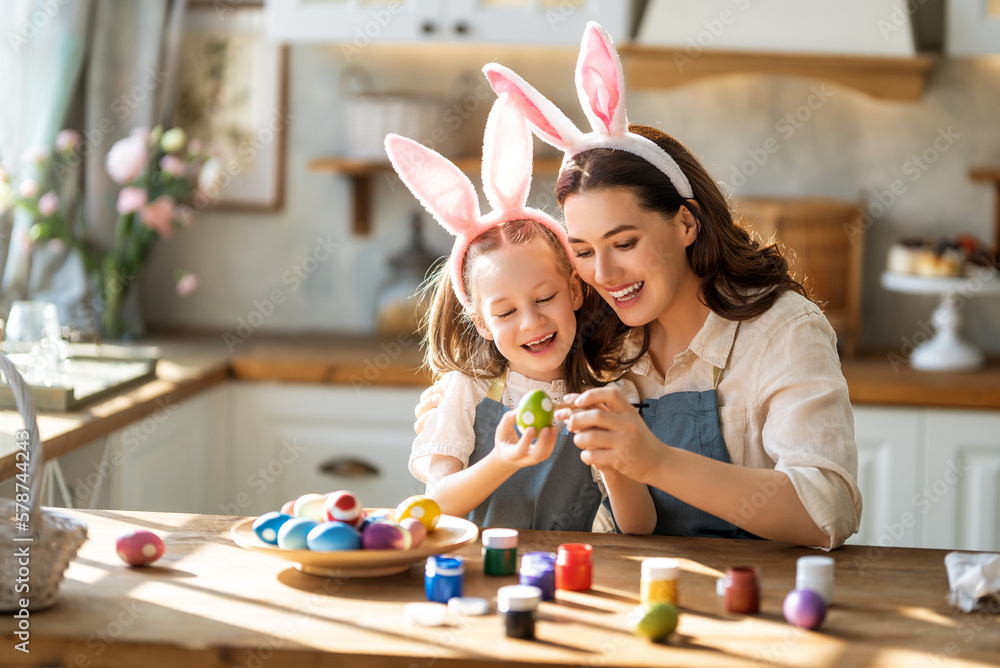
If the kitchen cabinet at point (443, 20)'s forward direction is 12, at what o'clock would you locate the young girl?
The young girl is roughly at 12 o'clock from the kitchen cabinet.

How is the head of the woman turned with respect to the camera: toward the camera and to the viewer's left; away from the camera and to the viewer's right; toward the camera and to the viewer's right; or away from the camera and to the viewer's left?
toward the camera and to the viewer's left

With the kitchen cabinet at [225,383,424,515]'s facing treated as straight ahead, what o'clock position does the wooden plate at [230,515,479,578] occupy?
The wooden plate is roughly at 12 o'clock from the kitchen cabinet.

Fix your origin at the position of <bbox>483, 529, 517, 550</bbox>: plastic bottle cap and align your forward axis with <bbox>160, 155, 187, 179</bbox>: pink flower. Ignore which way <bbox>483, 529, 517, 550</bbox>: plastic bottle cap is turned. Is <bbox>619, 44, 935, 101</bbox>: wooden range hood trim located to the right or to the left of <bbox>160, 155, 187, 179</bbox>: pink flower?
right

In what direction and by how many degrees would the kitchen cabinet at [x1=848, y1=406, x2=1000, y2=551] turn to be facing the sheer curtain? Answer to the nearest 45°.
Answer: approximately 90° to its right

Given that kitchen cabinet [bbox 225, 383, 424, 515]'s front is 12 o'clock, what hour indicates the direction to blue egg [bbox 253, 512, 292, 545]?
The blue egg is roughly at 12 o'clock from the kitchen cabinet.

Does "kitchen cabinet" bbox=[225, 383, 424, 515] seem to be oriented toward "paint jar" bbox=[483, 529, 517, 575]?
yes

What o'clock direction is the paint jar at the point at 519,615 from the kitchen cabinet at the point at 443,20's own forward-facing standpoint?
The paint jar is roughly at 12 o'clock from the kitchen cabinet.

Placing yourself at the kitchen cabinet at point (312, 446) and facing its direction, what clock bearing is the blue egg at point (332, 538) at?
The blue egg is roughly at 12 o'clock from the kitchen cabinet.

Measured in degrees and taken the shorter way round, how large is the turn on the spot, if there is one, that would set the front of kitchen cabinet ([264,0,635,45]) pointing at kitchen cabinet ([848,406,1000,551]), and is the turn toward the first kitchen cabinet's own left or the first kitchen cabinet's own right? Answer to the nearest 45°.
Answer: approximately 90° to the first kitchen cabinet's own left

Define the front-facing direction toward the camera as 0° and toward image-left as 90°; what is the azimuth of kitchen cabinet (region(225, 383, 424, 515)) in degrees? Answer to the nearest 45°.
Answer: approximately 0°

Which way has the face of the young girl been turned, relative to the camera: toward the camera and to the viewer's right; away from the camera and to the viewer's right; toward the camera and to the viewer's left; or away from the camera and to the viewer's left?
toward the camera and to the viewer's right

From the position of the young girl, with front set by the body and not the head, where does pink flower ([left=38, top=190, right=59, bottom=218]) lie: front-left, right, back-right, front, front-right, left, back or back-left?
back-right
